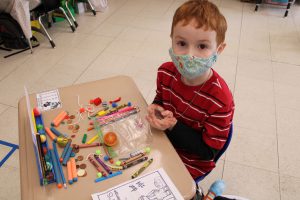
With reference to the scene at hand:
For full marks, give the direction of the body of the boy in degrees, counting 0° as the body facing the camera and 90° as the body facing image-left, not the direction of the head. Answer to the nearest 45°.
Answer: approximately 45°
